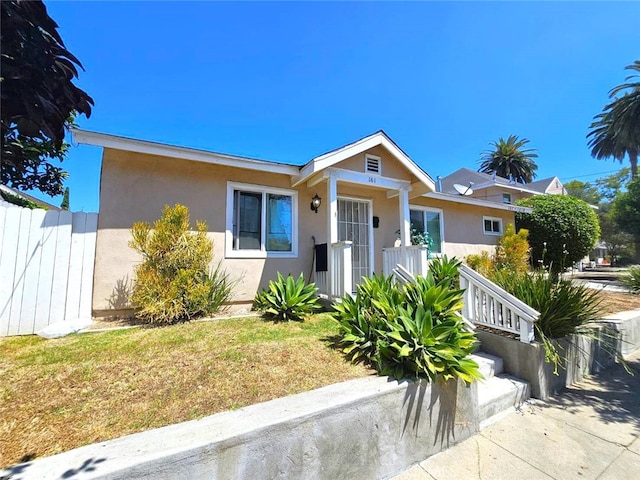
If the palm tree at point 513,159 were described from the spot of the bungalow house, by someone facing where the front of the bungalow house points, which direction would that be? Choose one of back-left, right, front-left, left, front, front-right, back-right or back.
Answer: left

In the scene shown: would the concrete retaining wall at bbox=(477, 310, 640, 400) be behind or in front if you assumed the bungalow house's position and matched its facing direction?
in front

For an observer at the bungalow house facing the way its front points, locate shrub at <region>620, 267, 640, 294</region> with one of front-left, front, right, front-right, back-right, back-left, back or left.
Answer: front-left

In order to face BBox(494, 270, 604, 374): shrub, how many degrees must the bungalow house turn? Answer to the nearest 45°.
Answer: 0° — it already faces it

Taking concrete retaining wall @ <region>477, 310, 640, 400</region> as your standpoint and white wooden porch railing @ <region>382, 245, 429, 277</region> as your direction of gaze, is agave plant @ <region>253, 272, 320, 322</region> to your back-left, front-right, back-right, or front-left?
front-left

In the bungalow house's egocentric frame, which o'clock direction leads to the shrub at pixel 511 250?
The shrub is roughly at 10 o'clock from the bungalow house.

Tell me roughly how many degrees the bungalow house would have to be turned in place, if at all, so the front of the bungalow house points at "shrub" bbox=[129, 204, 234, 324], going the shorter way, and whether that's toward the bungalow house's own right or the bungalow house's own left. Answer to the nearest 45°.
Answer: approximately 90° to the bungalow house's own right

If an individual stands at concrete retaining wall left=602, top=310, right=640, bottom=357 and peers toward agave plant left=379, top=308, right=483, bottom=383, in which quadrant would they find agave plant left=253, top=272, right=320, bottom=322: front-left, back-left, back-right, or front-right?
front-right

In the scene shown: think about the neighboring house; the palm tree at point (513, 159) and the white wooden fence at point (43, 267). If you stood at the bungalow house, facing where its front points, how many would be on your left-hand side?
2

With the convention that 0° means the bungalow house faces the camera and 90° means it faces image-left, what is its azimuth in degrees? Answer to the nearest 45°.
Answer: approximately 315°

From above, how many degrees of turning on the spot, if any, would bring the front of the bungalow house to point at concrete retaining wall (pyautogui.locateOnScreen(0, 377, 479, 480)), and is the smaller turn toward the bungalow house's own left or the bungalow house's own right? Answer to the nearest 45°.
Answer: approximately 45° to the bungalow house's own right

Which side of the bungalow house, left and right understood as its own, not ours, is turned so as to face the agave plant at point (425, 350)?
front

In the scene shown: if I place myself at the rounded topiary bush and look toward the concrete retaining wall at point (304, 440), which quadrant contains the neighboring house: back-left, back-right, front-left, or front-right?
back-right

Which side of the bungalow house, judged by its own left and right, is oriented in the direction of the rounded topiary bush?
left

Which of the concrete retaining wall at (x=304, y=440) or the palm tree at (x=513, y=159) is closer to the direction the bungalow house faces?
the concrete retaining wall
